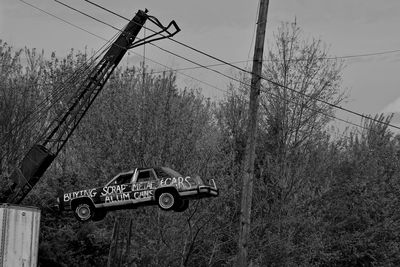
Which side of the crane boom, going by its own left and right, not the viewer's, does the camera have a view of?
right

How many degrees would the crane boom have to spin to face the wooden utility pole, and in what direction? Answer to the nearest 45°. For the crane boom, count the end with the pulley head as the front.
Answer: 0° — it already faces it
